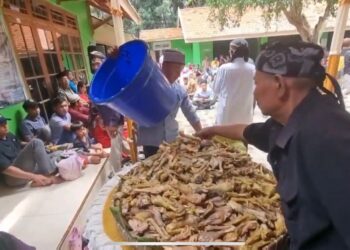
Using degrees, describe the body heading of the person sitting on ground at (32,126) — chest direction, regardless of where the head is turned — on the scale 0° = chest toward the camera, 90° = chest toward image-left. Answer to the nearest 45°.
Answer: approximately 315°

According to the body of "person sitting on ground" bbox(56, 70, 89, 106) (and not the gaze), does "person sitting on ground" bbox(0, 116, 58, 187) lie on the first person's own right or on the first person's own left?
on the first person's own right

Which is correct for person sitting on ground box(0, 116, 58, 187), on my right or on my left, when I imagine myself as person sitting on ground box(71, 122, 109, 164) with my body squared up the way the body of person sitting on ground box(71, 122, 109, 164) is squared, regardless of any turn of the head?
on my right

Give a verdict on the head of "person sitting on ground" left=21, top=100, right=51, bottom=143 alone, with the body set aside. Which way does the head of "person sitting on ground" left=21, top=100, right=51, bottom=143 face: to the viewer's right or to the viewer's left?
to the viewer's right

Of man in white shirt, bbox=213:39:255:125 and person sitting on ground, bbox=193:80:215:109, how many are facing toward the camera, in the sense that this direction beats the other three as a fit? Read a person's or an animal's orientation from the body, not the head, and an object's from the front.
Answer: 1

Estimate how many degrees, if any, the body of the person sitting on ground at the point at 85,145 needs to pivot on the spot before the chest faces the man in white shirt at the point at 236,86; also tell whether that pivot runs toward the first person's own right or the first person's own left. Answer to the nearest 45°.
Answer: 0° — they already face them
